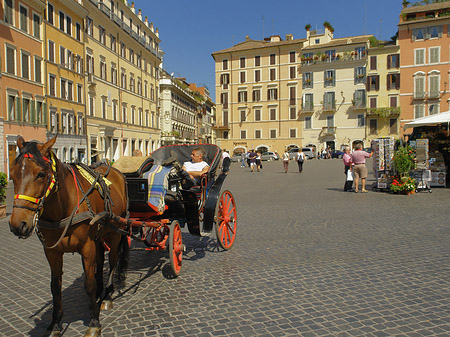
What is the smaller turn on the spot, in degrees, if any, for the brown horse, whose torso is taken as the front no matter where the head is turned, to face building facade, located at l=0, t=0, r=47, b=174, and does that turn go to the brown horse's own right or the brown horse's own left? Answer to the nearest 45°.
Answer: approximately 135° to the brown horse's own right

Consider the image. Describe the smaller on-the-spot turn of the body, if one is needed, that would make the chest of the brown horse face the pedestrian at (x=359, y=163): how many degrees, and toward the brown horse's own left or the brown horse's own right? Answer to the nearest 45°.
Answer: approximately 180°

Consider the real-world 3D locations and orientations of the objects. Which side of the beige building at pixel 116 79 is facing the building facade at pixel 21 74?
right

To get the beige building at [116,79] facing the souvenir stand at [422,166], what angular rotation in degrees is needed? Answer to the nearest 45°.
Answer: approximately 45° to its right

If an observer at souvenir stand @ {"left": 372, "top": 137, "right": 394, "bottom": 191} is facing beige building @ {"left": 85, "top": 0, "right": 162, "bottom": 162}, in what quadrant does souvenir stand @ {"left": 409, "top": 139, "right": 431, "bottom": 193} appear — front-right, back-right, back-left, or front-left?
back-right

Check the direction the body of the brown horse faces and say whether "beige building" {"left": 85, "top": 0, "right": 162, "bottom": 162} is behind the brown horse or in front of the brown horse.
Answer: behind

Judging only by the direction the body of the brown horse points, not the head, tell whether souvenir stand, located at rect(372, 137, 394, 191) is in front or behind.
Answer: behind
